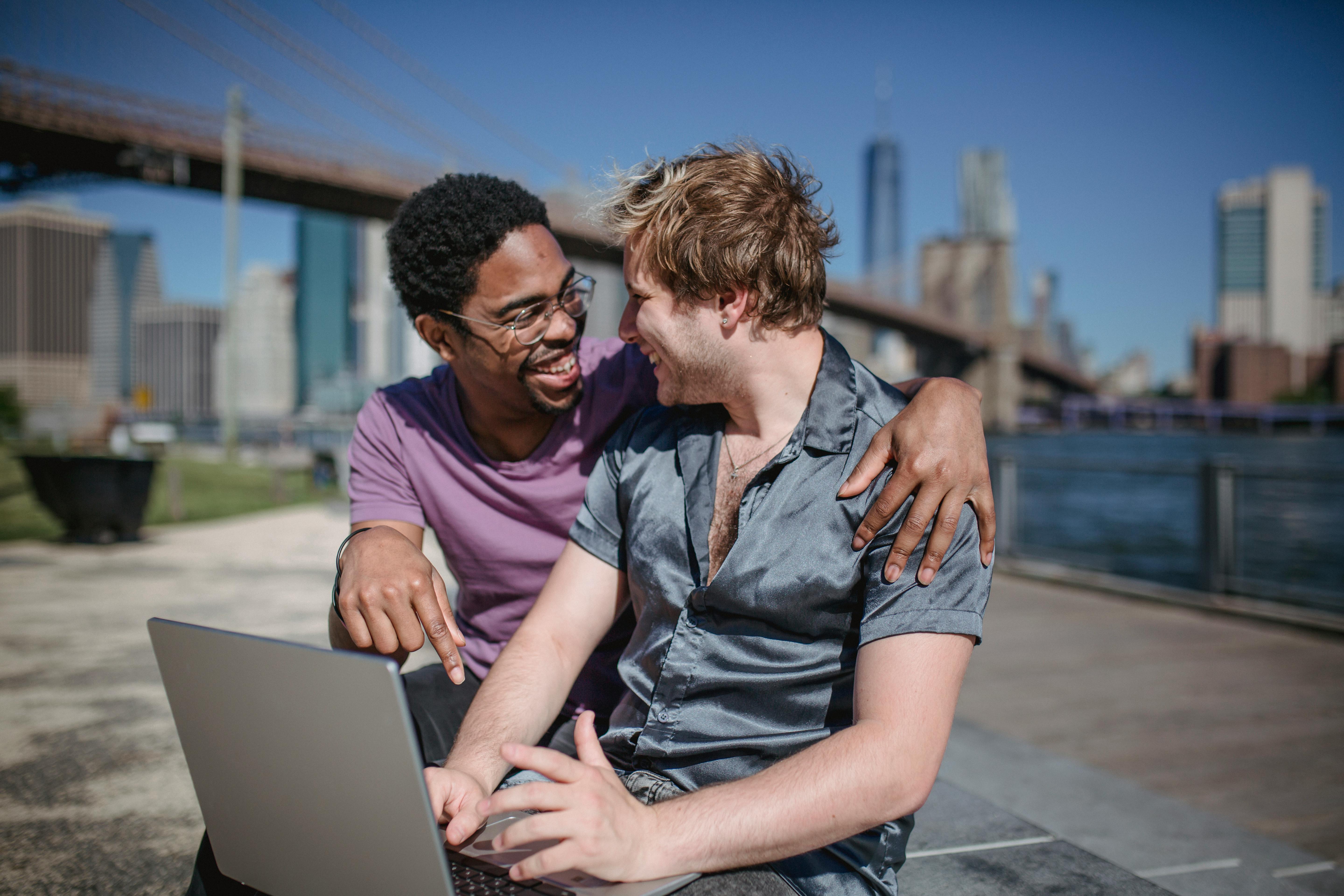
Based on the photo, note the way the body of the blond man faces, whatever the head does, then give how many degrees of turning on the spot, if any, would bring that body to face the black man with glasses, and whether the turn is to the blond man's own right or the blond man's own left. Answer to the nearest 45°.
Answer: approximately 90° to the blond man's own right

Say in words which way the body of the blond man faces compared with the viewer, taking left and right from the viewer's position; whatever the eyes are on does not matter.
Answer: facing the viewer and to the left of the viewer

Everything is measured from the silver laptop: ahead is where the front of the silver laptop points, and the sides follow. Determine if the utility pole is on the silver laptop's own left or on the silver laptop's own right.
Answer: on the silver laptop's own left

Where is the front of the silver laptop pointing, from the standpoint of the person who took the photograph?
facing away from the viewer and to the right of the viewer

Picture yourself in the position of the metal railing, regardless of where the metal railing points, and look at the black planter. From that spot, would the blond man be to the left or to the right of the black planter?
left

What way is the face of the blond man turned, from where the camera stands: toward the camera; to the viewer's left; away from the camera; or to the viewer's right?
to the viewer's left

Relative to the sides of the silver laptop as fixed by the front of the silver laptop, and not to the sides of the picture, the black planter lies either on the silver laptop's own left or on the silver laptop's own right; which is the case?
on the silver laptop's own left
